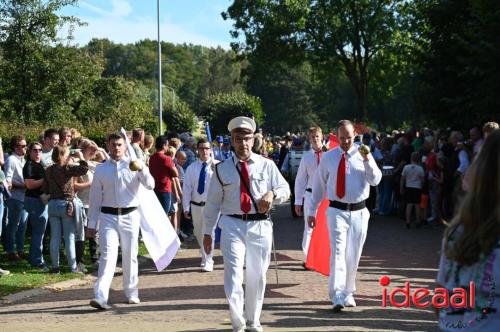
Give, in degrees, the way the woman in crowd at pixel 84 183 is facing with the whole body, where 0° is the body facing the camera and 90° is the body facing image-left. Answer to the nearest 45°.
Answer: approximately 270°

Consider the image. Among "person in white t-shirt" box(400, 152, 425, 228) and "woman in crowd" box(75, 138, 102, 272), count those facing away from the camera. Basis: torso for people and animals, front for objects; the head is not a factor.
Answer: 1

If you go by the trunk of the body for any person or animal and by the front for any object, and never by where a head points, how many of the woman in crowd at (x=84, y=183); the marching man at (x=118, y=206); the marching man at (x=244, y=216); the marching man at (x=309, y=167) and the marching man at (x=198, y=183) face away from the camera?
0

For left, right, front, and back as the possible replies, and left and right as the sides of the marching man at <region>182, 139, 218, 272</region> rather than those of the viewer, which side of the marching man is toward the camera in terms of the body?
front

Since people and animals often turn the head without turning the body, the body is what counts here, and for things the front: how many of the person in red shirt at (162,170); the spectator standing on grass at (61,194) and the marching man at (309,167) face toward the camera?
1

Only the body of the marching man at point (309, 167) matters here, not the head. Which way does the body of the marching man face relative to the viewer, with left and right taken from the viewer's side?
facing the viewer

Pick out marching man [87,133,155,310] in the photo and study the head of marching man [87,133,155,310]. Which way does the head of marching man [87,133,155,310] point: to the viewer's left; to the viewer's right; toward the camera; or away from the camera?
toward the camera

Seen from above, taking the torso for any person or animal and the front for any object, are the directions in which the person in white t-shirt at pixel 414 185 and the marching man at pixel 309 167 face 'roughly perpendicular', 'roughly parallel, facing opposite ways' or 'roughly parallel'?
roughly parallel, facing opposite ways

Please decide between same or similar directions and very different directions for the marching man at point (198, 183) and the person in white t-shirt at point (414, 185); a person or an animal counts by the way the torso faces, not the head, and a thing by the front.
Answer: very different directions

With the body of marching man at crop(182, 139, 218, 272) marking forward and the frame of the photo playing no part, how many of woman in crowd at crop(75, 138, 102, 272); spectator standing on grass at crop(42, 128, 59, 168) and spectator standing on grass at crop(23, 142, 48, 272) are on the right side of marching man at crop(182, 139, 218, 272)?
3

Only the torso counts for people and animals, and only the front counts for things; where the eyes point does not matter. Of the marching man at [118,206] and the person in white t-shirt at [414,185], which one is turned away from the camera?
the person in white t-shirt

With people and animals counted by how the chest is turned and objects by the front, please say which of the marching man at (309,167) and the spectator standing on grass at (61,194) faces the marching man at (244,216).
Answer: the marching man at (309,167)

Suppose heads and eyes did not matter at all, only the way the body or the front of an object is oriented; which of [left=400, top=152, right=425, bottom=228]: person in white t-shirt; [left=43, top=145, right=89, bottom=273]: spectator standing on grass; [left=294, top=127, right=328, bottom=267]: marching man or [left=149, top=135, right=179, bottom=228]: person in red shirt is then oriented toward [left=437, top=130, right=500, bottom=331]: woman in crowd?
the marching man

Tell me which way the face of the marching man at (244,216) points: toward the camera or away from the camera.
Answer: toward the camera

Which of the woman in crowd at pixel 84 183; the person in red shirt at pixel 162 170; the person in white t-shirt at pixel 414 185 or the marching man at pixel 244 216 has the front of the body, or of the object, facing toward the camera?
the marching man
